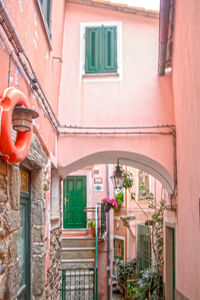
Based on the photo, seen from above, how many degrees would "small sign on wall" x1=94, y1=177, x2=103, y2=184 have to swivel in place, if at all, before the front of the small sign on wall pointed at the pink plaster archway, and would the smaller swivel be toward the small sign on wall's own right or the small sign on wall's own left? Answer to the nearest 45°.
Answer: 0° — it already faces it

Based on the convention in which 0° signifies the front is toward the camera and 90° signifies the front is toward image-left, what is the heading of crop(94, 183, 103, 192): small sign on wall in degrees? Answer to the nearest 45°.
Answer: approximately 0°

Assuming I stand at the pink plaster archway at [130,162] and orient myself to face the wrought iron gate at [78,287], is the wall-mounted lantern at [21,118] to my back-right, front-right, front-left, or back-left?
back-left

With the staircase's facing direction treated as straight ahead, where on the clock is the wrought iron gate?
The wrought iron gate is roughly at 12 o'clock from the staircase.

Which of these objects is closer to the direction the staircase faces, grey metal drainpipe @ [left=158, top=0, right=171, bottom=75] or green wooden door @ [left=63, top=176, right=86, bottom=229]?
the grey metal drainpipe

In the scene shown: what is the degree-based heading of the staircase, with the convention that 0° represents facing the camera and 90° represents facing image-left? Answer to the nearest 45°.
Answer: approximately 0°

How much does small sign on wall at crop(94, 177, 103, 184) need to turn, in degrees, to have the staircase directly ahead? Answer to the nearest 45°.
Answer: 0° — it already faces it
